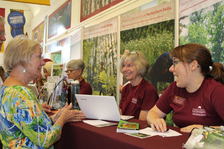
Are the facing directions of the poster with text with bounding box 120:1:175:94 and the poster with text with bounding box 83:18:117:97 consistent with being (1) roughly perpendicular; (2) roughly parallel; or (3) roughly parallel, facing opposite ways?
roughly parallel

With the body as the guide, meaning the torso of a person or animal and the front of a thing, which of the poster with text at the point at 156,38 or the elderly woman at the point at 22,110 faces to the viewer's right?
the elderly woman

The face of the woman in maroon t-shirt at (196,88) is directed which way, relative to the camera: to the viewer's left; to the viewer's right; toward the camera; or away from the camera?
to the viewer's left

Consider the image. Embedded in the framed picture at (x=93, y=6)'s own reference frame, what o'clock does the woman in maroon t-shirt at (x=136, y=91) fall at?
The woman in maroon t-shirt is roughly at 10 o'clock from the framed picture.

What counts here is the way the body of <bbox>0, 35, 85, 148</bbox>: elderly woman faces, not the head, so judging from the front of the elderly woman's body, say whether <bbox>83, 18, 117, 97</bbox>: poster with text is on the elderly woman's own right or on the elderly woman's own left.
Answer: on the elderly woman's own left

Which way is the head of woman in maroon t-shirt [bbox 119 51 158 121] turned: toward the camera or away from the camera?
toward the camera

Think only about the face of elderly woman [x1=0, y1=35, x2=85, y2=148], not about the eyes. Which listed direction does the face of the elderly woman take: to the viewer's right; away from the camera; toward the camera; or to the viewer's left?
to the viewer's right

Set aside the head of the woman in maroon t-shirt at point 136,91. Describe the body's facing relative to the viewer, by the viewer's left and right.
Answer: facing the viewer and to the left of the viewer

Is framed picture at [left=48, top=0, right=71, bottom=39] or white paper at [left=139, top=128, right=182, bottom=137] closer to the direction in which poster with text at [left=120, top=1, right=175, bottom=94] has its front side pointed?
the white paper
